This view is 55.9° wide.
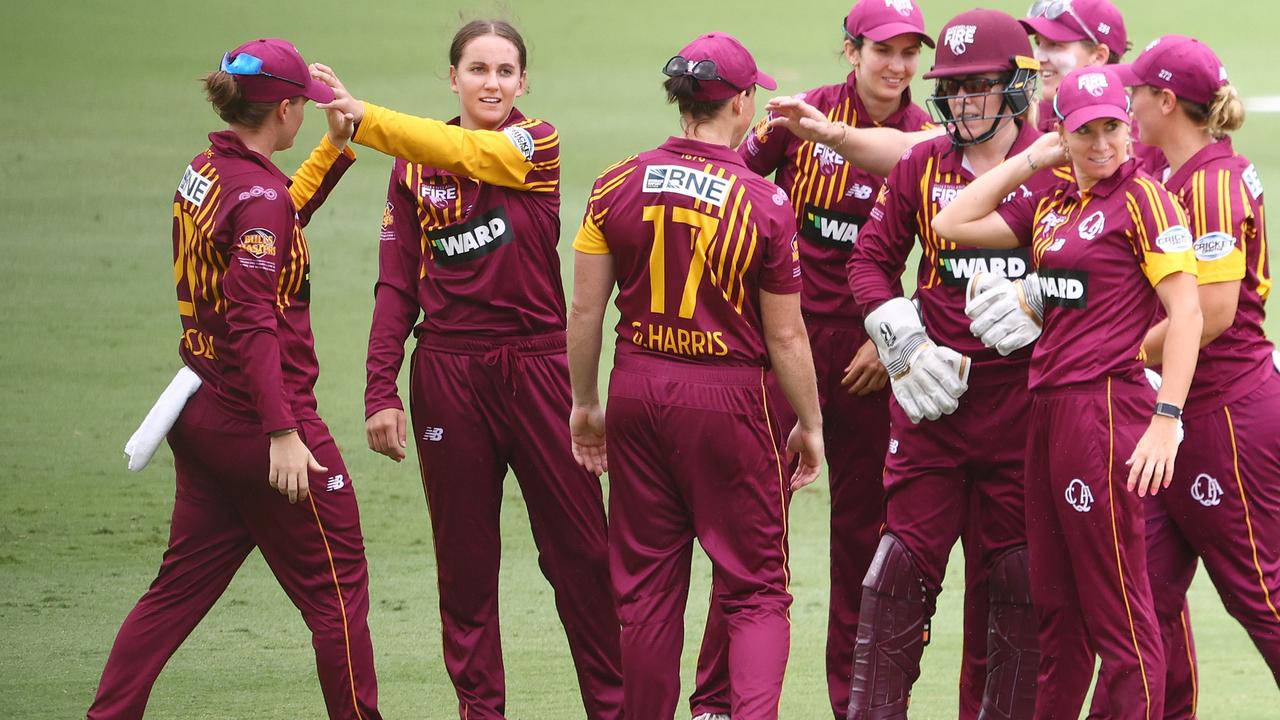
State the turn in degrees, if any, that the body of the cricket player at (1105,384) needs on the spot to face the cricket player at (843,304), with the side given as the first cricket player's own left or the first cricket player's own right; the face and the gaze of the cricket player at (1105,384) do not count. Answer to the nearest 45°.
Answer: approximately 90° to the first cricket player's own right

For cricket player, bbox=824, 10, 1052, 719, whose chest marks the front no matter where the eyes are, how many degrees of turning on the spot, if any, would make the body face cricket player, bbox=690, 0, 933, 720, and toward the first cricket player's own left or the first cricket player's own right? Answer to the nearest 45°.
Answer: approximately 135° to the first cricket player's own right

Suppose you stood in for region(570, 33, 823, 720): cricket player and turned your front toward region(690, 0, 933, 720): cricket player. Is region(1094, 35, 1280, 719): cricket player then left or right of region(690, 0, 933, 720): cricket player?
right

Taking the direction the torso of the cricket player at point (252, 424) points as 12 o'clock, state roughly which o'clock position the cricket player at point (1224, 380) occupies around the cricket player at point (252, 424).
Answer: the cricket player at point (1224, 380) is roughly at 12 o'clock from the cricket player at point (252, 424).

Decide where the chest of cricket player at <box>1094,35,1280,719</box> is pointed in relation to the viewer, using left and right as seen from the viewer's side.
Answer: facing to the left of the viewer

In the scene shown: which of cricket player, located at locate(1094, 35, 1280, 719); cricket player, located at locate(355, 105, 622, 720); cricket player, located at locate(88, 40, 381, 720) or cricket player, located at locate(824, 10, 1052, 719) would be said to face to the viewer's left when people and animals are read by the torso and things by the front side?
cricket player, located at locate(1094, 35, 1280, 719)

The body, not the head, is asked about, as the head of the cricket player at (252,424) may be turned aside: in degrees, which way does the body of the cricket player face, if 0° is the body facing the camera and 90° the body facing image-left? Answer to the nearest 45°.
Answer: approximately 225°

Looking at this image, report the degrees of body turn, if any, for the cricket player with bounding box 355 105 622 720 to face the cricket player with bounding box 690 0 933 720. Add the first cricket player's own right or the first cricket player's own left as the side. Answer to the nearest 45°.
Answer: approximately 90° to the first cricket player's own left

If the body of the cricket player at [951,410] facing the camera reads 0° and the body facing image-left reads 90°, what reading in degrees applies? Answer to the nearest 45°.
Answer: approximately 0°
